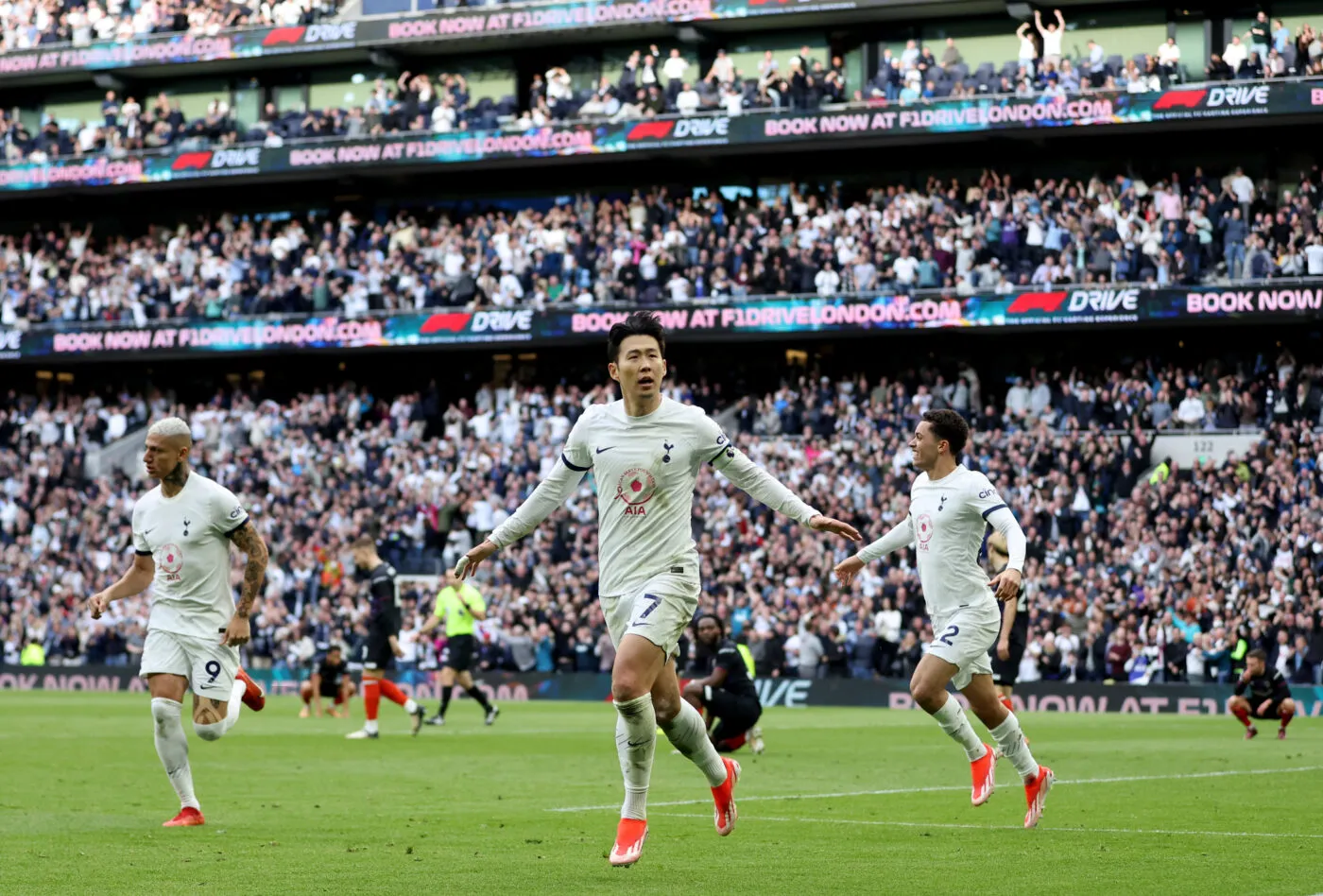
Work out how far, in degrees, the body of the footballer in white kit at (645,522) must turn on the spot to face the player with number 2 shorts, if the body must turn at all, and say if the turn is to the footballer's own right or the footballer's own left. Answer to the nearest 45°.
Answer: approximately 135° to the footballer's own left

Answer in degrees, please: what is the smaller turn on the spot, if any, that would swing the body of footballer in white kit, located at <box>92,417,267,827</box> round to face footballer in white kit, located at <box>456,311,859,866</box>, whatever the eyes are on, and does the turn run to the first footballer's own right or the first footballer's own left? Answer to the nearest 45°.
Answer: approximately 90° to the first footballer's own left

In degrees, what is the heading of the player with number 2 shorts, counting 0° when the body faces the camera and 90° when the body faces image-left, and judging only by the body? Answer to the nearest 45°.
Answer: approximately 45°

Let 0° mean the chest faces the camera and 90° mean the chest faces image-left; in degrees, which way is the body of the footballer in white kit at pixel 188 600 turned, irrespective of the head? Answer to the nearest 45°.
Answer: approximately 45°

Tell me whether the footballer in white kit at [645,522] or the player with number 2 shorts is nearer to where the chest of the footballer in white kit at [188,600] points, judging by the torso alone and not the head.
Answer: the footballer in white kit

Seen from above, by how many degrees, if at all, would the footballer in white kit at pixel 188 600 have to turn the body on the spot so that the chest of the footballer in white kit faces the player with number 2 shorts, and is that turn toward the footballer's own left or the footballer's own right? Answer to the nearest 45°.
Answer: approximately 135° to the footballer's own left

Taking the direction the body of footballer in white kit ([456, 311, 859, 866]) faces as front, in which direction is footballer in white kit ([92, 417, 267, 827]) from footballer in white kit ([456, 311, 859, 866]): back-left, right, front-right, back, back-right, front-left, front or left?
back-right
